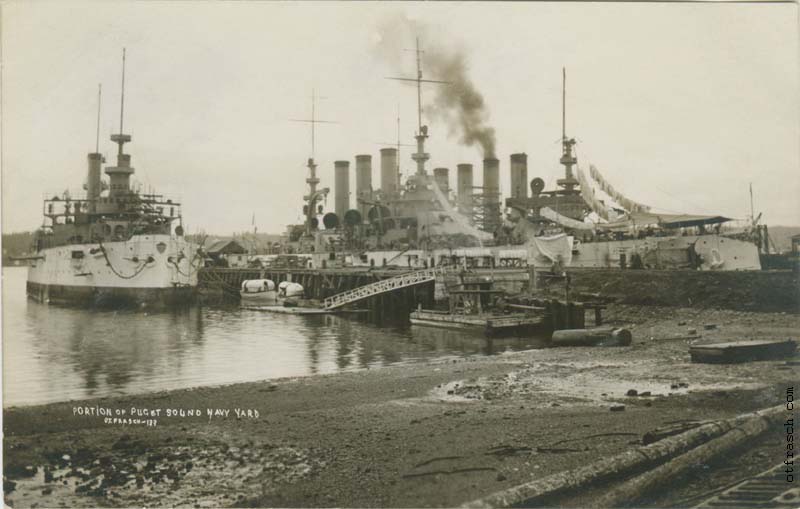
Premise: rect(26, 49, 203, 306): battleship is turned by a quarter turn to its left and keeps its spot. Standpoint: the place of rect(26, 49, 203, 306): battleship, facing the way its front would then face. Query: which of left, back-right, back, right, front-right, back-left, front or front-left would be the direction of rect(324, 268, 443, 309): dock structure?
front

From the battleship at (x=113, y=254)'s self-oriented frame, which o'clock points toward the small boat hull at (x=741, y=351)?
The small boat hull is roughly at 11 o'clock from the battleship.

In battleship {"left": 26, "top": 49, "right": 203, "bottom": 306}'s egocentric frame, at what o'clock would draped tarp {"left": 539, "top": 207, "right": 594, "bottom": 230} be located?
The draped tarp is roughly at 10 o'clock from the battleship.

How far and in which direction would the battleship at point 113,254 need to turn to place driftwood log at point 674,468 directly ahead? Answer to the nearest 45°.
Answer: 0° — it already faces it

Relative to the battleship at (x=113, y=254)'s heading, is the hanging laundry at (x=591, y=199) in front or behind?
in front

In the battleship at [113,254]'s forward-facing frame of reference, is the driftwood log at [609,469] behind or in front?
in front

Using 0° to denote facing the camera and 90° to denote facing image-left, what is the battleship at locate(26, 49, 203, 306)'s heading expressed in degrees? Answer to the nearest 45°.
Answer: approximately 0°

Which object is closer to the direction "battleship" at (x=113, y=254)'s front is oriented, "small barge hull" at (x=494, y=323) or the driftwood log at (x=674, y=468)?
the driftwood log
